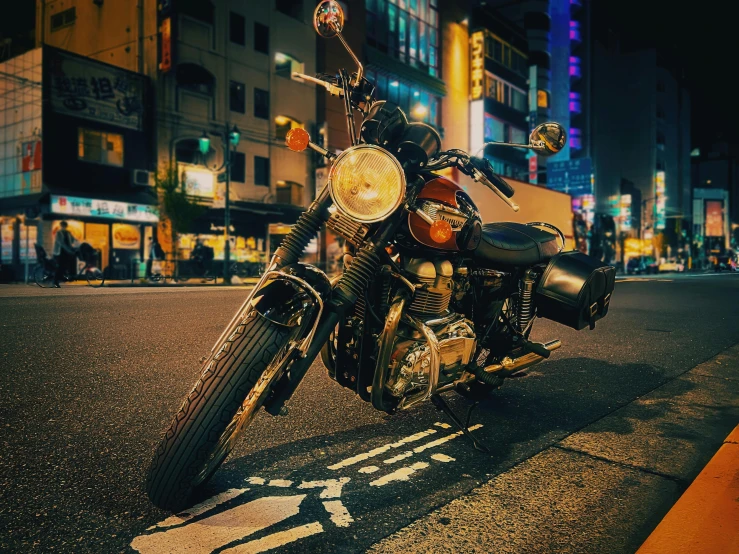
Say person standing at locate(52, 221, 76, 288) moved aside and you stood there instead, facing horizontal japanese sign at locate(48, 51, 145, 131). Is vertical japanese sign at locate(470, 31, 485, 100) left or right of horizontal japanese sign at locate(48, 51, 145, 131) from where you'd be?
right

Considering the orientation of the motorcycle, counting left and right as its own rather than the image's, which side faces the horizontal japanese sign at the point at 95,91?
right

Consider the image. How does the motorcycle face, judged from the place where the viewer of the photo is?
facing the viewer and to the left of the viewer

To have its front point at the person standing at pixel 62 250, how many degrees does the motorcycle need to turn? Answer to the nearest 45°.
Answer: approximately 90° to its right

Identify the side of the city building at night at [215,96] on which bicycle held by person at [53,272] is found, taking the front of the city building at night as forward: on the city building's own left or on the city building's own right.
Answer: on the city building's own right

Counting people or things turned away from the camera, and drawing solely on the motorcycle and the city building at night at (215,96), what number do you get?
0

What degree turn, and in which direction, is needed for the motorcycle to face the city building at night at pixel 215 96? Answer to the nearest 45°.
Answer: approximately 135° to its right

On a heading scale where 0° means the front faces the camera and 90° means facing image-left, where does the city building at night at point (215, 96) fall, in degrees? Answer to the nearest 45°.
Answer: approximately 315°

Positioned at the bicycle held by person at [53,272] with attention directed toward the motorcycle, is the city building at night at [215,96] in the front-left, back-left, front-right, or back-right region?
back-left
